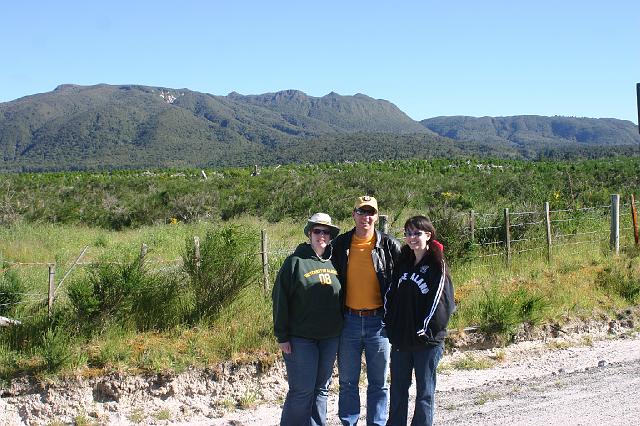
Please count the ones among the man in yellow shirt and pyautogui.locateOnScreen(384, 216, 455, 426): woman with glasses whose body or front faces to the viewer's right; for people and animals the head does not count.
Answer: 0

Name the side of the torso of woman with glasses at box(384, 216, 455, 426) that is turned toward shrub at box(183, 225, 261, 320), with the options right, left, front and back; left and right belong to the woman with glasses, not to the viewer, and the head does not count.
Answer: right

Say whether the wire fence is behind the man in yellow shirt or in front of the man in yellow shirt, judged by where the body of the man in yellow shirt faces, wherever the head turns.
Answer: behind

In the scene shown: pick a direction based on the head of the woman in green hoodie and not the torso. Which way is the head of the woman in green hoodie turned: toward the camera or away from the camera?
toward the camera

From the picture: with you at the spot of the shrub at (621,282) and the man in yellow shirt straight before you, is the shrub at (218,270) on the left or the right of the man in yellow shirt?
right

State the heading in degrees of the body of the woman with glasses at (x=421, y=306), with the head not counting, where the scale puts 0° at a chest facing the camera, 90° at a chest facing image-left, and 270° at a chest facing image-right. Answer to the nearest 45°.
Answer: approximately 45°

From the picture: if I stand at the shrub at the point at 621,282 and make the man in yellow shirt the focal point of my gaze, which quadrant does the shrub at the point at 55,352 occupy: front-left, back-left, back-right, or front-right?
front-right

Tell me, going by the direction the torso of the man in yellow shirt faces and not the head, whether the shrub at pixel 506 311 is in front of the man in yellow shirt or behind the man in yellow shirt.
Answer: behind

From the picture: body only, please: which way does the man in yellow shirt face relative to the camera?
toward the camera

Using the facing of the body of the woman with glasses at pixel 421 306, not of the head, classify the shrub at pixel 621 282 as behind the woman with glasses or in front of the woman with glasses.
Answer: behind
